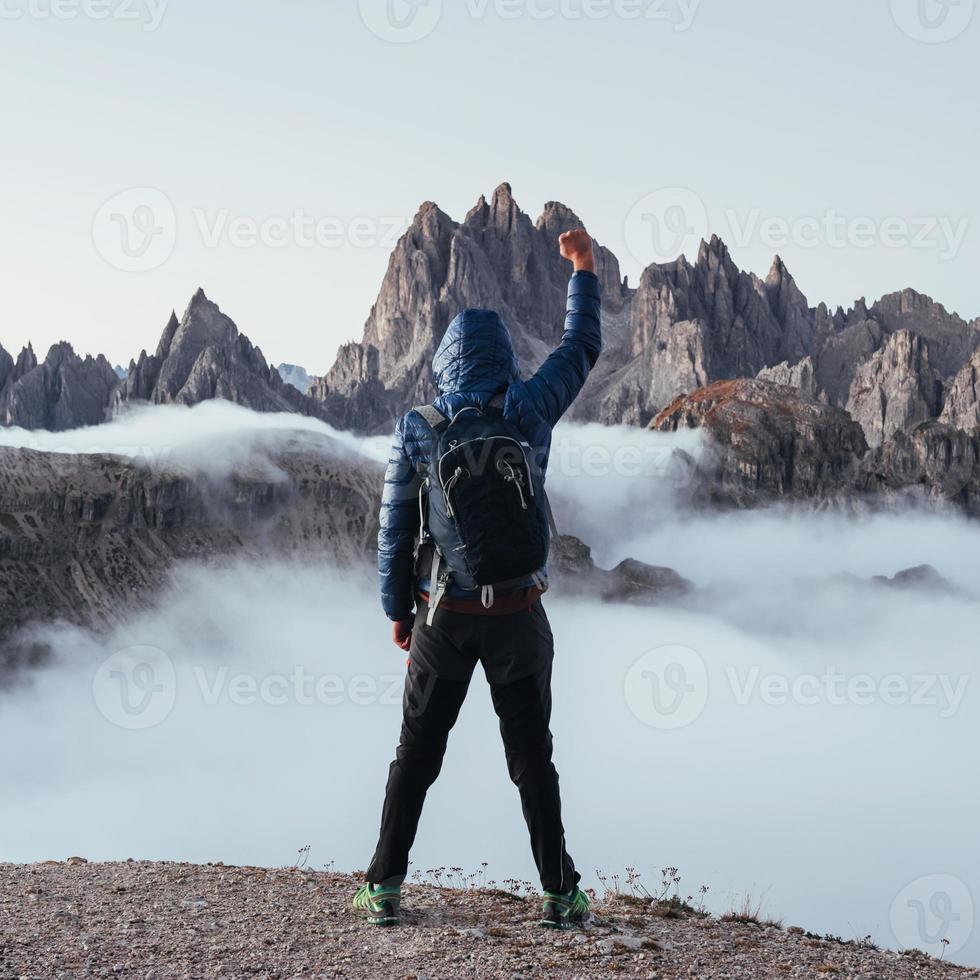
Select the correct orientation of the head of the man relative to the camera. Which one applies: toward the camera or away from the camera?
away from the camera

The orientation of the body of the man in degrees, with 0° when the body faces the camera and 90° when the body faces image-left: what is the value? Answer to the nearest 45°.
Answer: approximately 180°
